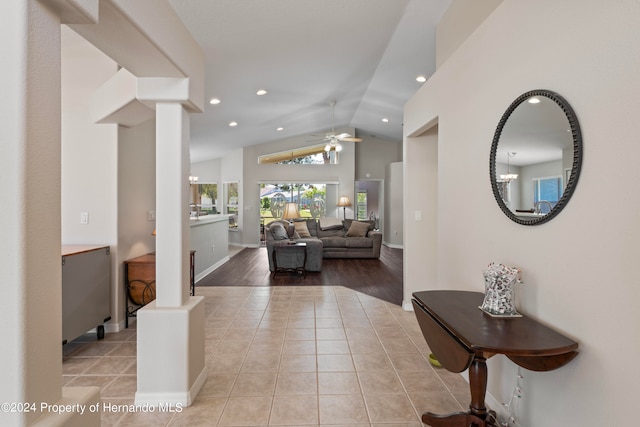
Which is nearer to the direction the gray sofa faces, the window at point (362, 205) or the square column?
the square column

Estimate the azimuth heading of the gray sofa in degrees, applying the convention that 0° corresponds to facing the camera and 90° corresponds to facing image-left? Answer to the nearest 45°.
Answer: approximately 0°

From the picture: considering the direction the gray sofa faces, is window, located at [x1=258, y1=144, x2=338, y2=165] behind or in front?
behind

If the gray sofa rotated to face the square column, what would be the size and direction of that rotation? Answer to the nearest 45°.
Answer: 0° — it already faces it

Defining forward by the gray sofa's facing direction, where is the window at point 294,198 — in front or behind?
behind

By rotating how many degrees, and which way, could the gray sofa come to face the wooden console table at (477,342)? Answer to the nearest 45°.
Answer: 0° — it already faces it

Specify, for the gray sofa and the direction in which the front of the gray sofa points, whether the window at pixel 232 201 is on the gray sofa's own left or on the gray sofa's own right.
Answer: on the gray sofa's own right

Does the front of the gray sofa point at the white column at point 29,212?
yes

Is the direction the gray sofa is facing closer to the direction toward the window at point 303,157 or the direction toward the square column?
the square column

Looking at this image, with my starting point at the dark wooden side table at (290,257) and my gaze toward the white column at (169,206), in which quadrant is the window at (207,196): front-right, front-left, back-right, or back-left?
back-right

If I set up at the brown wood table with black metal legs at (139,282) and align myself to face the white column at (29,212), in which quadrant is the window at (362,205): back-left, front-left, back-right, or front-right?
back-left
